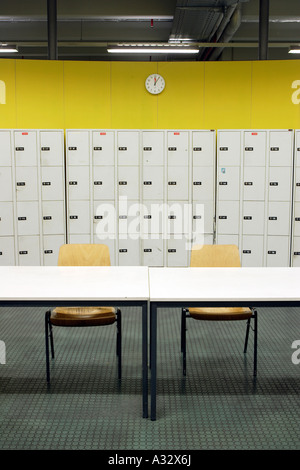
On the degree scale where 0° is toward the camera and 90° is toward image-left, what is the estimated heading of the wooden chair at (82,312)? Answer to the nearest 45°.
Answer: approximately 0°

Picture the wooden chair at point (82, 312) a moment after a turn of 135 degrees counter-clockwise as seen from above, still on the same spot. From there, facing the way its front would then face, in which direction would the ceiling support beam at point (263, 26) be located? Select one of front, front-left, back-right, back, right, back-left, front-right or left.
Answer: front

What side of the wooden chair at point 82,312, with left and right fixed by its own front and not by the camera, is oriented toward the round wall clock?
back

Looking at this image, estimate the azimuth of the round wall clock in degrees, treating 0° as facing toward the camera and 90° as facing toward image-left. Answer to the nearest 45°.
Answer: approximately 0°

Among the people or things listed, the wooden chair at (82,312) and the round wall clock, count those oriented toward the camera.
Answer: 2

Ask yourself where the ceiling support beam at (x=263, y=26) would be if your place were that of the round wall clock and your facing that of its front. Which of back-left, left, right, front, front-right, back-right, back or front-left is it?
left
